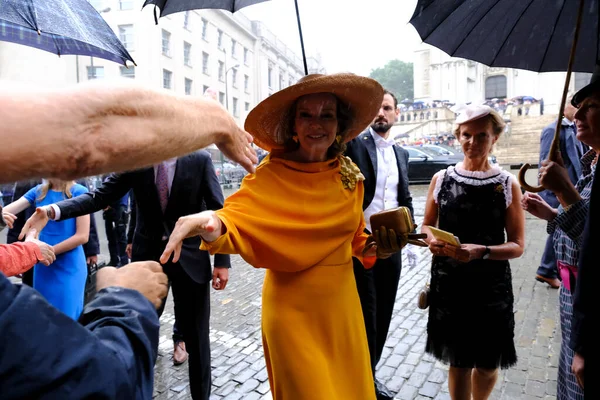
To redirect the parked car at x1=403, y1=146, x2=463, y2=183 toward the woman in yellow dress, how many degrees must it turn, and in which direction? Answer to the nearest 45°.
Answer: approximately 90° to its right

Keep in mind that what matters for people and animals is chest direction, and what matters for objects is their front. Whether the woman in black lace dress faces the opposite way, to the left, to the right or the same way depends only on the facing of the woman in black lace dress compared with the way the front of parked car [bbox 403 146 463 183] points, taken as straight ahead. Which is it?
to the right

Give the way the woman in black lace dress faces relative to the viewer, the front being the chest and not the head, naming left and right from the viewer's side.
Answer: facing the viewer

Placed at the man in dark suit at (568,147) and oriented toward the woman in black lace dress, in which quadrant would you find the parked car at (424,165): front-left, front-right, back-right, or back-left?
back-right

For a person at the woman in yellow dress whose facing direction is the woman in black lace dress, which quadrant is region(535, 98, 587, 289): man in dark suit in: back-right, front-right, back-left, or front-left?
front-left

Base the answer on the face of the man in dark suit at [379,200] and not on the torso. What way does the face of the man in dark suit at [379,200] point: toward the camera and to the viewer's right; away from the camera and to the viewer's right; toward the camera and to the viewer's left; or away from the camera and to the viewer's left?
toward the camera and to the viewer's left

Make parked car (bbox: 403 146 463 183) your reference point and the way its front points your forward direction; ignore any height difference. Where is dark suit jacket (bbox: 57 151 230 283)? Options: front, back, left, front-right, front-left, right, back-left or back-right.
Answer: right

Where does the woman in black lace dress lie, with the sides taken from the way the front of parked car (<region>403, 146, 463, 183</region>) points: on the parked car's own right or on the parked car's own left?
on the parked car's own right

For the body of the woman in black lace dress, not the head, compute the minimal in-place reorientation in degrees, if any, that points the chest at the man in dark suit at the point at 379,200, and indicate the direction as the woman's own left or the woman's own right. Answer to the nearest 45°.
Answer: approximately 135° to the woman's own right

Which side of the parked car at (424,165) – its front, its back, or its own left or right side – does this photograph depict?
right

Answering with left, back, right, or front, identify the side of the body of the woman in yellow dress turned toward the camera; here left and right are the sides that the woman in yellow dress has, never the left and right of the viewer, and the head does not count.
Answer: front

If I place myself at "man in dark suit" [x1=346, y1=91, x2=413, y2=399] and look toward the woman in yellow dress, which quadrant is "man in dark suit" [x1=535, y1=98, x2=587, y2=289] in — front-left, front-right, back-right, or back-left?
back-left
